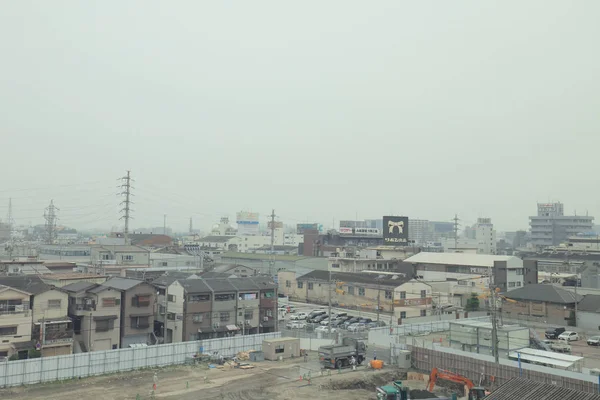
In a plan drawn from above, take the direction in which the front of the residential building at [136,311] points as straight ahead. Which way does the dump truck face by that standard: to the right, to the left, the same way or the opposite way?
to the left

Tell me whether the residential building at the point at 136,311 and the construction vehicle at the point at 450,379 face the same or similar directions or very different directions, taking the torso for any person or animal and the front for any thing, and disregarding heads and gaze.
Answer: very different directions

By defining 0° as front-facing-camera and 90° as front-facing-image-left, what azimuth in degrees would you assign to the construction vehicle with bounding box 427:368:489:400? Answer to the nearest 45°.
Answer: approximately 90°

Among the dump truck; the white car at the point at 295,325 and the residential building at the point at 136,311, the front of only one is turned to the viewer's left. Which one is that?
the white car

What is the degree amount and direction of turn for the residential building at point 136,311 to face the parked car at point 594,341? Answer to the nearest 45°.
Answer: approximately 45° to its left

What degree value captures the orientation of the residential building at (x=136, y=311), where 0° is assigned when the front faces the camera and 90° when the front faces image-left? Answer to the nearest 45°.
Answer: approximately 315°

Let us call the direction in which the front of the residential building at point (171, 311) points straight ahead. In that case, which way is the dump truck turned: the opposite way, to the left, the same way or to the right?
to the left

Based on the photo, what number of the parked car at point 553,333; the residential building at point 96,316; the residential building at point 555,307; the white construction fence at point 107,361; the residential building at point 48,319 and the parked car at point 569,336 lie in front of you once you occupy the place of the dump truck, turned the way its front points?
3
